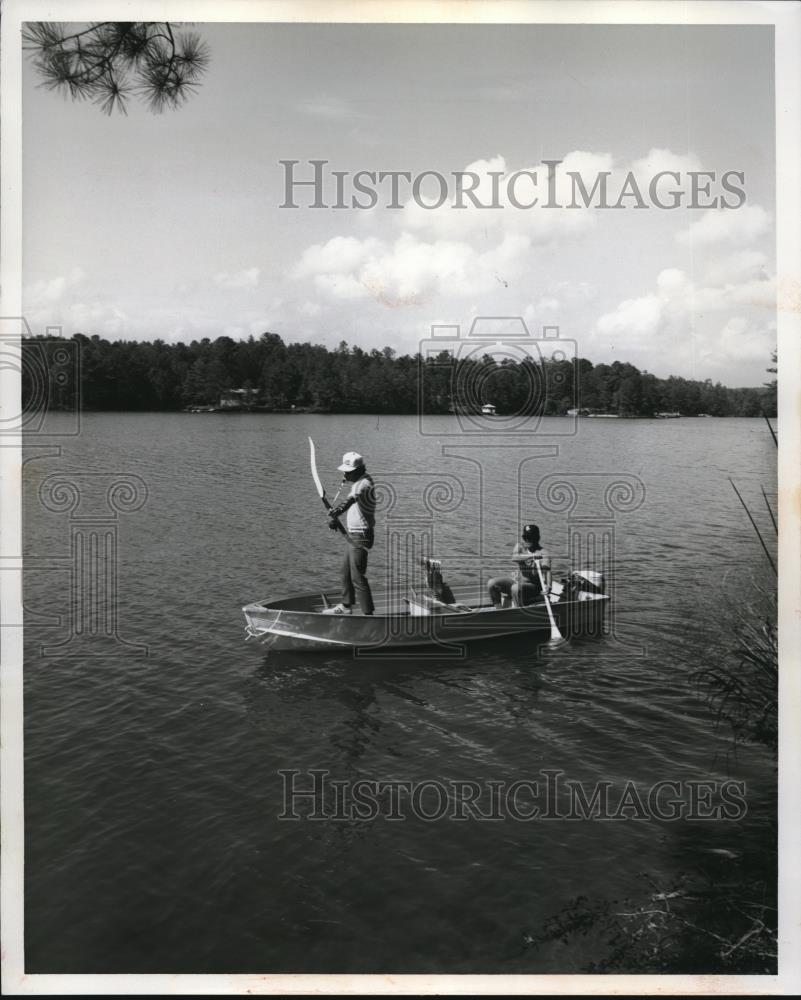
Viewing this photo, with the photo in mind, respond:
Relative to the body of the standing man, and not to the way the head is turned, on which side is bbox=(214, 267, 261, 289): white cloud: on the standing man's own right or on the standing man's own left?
on the standing man's own right

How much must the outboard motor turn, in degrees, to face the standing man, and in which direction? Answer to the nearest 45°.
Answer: approximately 45° to its left

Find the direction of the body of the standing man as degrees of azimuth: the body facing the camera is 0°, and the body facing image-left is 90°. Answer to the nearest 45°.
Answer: approximately 90°

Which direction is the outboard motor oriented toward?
to the viewer's left

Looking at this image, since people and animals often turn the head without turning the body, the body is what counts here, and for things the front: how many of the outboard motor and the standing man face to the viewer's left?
2
